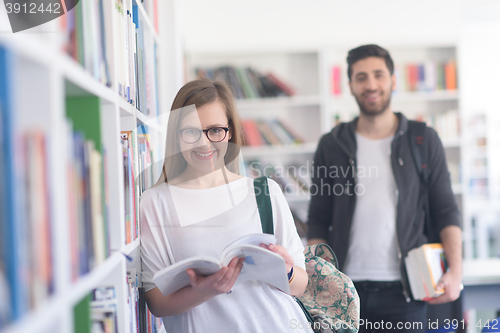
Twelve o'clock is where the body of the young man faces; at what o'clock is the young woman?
The young woman is roughly at 1 o'clock from the young man.

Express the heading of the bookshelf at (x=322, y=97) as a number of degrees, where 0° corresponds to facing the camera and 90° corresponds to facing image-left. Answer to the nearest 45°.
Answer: approximately 0°

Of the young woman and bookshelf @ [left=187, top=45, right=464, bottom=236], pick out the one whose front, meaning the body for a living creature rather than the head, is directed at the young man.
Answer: the bookshelf

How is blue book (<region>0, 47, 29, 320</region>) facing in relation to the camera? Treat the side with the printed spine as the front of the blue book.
to the viewer's right

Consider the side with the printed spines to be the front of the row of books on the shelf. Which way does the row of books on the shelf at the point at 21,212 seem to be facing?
to the viewer's right

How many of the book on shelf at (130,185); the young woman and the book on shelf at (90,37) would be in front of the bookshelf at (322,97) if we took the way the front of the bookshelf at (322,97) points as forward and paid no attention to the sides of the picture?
3

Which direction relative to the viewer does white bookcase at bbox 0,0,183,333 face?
to the viewer's right

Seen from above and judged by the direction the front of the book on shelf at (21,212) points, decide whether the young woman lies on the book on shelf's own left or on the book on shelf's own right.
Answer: on the book on shelf's own left
